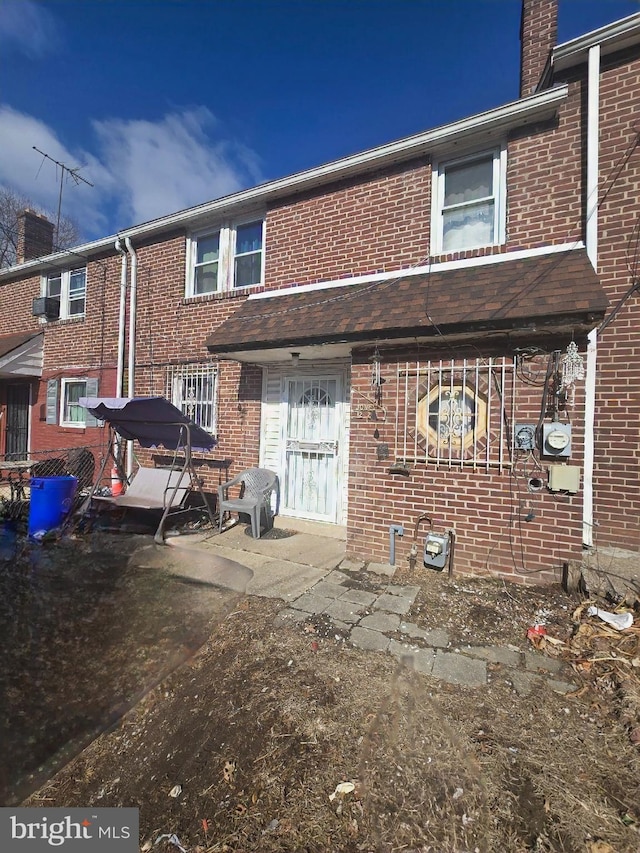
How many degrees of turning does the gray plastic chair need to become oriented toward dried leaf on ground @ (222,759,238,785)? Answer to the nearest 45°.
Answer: approximately 45° to its left

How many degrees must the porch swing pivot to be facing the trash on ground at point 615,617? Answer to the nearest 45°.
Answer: approximately 90° to its left

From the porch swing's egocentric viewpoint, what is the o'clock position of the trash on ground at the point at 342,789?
The trash on ground is roughly at 10 o'clock from the porch swing.

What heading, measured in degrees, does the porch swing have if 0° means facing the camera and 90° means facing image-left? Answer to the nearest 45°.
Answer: approximately 45°

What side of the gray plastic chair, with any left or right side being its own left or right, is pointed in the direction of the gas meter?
left

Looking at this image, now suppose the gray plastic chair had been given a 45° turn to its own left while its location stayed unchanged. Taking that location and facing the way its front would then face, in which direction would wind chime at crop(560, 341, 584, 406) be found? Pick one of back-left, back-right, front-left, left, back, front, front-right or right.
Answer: front-left
